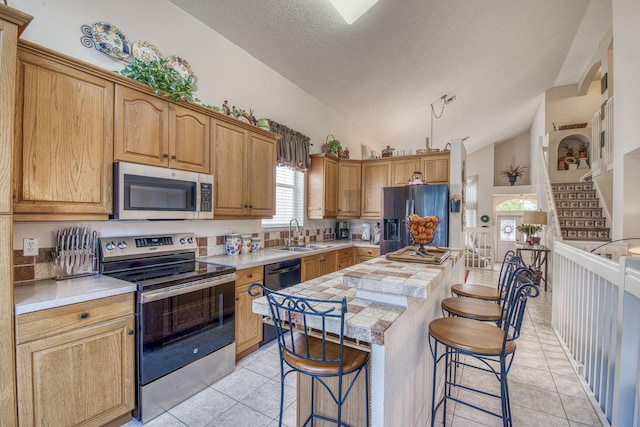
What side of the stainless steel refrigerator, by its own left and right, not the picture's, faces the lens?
front

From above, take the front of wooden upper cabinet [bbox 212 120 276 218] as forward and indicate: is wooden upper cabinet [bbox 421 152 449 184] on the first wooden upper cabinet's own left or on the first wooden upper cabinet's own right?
on the first wooden upper cabinet's own left

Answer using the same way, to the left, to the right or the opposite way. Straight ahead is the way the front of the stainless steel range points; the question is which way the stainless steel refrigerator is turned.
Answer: to the right

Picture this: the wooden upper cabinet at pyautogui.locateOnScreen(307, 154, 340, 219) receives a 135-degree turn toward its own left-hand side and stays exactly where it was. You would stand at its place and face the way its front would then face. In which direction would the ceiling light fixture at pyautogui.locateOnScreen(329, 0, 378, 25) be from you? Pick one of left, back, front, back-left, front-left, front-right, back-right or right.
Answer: back

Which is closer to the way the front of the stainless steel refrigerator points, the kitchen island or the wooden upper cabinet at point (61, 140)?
the kitchen island

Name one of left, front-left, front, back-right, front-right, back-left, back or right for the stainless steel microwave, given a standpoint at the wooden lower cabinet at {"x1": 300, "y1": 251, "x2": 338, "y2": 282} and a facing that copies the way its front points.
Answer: right

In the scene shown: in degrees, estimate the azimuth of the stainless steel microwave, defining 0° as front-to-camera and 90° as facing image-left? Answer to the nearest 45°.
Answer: approximately 315°

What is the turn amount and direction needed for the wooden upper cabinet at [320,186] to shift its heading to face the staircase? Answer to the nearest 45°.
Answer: approximately 45° to its left

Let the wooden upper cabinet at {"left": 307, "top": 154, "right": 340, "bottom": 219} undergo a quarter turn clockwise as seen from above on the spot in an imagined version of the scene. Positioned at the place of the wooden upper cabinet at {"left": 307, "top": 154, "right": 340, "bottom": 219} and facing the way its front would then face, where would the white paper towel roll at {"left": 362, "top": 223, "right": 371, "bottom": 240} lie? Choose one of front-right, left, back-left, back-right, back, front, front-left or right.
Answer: back

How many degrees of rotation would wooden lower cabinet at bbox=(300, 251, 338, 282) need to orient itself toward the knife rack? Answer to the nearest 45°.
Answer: approximately 90° to its right

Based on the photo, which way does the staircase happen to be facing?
toward the camera

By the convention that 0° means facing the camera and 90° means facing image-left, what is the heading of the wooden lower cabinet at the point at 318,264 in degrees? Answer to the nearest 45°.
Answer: approximately 315°

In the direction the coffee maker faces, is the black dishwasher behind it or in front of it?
in front

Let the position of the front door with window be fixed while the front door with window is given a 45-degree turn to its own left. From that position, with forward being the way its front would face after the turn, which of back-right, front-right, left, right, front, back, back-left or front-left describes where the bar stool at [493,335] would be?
front-right

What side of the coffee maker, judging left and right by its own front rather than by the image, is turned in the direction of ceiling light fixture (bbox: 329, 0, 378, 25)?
front

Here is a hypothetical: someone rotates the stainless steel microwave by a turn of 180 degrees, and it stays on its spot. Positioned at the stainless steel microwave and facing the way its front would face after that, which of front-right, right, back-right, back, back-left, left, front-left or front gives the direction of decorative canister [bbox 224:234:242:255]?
right

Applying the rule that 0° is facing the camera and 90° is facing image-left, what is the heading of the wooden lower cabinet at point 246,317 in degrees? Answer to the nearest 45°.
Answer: approximately 315°

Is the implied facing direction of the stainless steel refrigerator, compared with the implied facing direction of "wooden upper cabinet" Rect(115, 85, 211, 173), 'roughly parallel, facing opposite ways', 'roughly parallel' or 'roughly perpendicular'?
roughly perpendicular

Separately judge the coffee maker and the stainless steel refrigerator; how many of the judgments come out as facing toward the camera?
2
